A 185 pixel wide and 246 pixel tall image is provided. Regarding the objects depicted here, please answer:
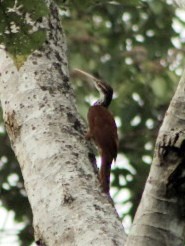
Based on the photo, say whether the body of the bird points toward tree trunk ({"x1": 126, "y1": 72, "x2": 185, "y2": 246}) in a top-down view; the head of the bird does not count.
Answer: no

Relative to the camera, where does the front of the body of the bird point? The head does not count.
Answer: to the viewer's left
